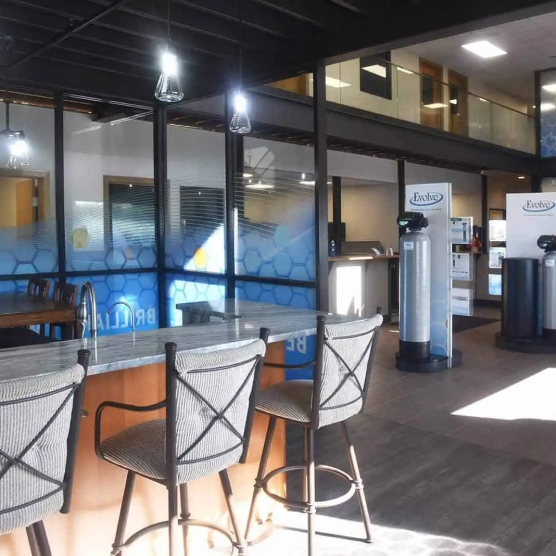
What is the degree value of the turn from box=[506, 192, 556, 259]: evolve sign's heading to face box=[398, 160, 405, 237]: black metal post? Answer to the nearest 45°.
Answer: approximately 135° to its right

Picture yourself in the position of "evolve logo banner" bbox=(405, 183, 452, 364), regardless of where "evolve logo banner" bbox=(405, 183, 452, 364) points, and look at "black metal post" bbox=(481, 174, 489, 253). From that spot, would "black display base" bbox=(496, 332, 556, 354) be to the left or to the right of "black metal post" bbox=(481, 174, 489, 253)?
right

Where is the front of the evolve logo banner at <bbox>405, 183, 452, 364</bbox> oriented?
toward the camera

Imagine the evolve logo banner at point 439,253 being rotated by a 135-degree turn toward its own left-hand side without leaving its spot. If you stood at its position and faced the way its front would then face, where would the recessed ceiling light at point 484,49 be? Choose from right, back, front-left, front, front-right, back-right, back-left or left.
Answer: front-left

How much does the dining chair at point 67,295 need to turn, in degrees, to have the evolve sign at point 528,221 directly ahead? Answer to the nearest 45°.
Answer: approximately 90° to its left

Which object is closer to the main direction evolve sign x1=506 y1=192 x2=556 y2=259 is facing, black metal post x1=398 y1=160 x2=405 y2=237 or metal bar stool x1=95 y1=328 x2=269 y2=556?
the metal bar stool

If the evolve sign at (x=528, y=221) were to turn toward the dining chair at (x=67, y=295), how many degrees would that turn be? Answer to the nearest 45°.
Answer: approximately 45° to its right

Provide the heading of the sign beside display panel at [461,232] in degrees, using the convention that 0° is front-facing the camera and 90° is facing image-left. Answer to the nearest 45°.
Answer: approximately 0°

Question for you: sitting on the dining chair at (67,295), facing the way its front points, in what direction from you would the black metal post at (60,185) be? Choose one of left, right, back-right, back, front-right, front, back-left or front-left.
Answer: back

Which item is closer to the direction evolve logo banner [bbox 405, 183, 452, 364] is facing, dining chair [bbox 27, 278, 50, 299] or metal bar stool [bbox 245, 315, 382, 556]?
the metal bar stool

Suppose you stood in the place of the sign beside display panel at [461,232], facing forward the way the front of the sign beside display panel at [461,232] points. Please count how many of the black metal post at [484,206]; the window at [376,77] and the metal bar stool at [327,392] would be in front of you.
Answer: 1

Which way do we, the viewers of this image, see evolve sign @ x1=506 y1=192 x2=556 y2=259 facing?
facing the viewer
